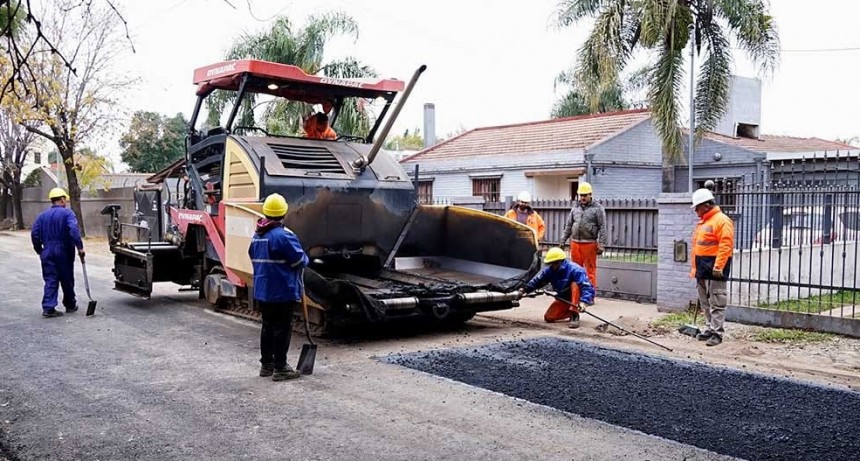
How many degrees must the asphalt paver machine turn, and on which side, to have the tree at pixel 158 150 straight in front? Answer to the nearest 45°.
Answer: approximately 135° to its left

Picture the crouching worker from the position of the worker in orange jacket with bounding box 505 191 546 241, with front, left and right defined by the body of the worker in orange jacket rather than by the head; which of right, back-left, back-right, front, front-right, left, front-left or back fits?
front

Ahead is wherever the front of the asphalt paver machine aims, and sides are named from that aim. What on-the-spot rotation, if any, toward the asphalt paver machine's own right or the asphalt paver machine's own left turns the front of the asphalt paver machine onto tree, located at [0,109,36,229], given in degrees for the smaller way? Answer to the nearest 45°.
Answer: approximately 180°

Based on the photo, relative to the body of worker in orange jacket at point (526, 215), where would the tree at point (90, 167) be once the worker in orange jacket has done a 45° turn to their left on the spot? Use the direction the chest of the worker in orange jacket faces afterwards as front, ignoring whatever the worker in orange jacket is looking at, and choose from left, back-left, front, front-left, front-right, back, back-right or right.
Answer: back

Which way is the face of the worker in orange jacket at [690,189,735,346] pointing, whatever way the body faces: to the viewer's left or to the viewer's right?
to the viewer's left

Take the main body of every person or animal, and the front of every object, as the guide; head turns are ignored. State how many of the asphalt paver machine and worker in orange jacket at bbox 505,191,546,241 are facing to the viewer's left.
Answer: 0

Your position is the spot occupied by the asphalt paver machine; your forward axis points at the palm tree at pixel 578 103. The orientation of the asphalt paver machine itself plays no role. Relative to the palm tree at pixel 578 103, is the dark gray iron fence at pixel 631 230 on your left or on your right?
right

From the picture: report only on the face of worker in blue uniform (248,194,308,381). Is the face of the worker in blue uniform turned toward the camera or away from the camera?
away from the camera

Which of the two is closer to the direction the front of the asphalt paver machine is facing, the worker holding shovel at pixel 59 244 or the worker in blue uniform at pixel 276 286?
the worker in blue uniform

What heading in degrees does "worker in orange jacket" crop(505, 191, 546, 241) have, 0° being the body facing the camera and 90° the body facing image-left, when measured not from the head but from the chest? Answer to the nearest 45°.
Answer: approximately 0°

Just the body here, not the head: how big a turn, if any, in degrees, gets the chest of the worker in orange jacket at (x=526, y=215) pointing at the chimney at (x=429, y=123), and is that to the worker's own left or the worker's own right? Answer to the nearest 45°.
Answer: approximately 180°

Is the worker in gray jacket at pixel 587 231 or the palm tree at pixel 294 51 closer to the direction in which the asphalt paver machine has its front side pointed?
the worker in gray jacket

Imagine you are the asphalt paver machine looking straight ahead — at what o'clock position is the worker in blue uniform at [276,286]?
The worker in blue uniform is roughly at 2 o'clock from the asphalt paver machine.

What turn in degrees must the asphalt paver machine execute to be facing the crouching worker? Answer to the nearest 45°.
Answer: approximately 45° to its left

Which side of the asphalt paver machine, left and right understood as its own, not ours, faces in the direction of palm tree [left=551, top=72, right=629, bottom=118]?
left
